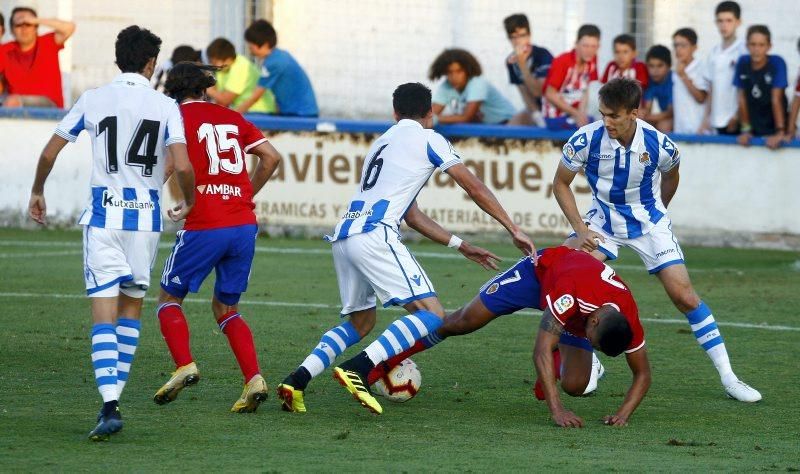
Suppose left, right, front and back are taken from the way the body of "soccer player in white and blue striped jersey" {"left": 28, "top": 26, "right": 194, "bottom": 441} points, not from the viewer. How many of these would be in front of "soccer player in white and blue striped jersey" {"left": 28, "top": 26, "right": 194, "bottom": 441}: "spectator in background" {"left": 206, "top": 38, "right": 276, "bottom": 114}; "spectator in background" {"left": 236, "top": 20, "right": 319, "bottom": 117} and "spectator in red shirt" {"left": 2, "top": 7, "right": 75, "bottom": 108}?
3

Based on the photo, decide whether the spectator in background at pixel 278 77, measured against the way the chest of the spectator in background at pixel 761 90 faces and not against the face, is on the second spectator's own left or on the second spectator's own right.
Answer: on the second spectator's own right

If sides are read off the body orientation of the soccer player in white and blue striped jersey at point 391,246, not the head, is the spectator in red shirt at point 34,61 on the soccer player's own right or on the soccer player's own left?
on the soccer player's own left

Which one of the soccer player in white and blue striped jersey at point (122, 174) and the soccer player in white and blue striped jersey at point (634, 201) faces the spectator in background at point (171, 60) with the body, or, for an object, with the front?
the soccer player in white and blue striped jersey at point (122, 174)

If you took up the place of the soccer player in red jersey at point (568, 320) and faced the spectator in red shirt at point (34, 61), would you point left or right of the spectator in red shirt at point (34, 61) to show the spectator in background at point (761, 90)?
right

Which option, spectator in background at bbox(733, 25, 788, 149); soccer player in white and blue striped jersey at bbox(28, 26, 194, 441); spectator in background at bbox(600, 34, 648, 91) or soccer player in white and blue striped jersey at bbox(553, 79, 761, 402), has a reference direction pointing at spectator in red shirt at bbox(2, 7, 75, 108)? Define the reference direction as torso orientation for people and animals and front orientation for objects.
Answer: soccer player in white and blue striped jersey at bbox(28, 26, 194, 441)

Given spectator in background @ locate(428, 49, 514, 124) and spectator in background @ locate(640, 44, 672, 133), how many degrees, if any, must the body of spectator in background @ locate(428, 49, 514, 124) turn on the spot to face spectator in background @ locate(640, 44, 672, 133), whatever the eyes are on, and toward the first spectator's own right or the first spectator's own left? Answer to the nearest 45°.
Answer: approximately 135° to the first spectator's own left

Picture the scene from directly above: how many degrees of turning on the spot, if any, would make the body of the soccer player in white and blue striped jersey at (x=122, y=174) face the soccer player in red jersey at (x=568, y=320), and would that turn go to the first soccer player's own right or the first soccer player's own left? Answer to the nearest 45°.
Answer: approximately 90° to the first soccer player's own right

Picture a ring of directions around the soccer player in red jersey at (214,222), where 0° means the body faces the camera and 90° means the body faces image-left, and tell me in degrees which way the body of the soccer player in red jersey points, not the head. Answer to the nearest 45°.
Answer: approximately 180°

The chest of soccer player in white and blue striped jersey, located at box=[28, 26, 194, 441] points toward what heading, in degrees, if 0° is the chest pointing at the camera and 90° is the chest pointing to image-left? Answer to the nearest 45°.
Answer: approximately 180°
